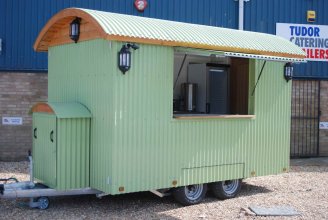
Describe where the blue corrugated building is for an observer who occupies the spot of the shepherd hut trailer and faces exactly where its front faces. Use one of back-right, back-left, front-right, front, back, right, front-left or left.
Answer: right

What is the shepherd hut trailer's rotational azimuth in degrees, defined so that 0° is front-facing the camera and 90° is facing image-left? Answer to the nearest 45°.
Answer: approximately 45°

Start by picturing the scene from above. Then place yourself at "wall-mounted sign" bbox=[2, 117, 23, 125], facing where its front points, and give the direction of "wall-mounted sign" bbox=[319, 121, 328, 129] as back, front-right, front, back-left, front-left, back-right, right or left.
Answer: left

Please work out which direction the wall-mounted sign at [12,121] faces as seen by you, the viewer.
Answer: facing the viewer

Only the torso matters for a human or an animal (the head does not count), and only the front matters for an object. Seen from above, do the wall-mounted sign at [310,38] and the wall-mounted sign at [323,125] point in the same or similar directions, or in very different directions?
same or similar directions

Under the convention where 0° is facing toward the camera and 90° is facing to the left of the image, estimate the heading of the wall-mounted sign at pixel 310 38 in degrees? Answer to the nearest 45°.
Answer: approximately 0°

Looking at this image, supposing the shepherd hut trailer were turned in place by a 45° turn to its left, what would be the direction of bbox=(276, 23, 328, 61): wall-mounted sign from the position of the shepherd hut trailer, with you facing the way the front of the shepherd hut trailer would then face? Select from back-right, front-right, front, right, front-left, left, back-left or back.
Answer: back-left

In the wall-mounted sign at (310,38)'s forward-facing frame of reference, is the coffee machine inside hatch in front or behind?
in front

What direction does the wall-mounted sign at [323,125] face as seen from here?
toward the camera

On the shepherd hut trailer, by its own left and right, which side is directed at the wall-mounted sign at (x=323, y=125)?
back

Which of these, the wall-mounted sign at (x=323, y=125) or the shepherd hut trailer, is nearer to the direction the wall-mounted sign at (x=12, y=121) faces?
the shepherd hut trailer

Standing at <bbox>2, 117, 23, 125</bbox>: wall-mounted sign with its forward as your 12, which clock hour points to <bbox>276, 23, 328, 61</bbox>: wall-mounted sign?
<bbox>276, 23, 328, 61</bbox>: wall-mounted sign is roughly at 9 o'clock from <bbox>2, 117, 23, 125</bbox>: wall-mounted sign.

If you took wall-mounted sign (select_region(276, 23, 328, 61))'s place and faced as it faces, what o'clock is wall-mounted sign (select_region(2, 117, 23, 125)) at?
wall-mounted sign (select_region(2, 117, 23, 125)) is roughly at 2 o'clock from wall-mounted sign (select_region(276, 23, 328, 61)).
